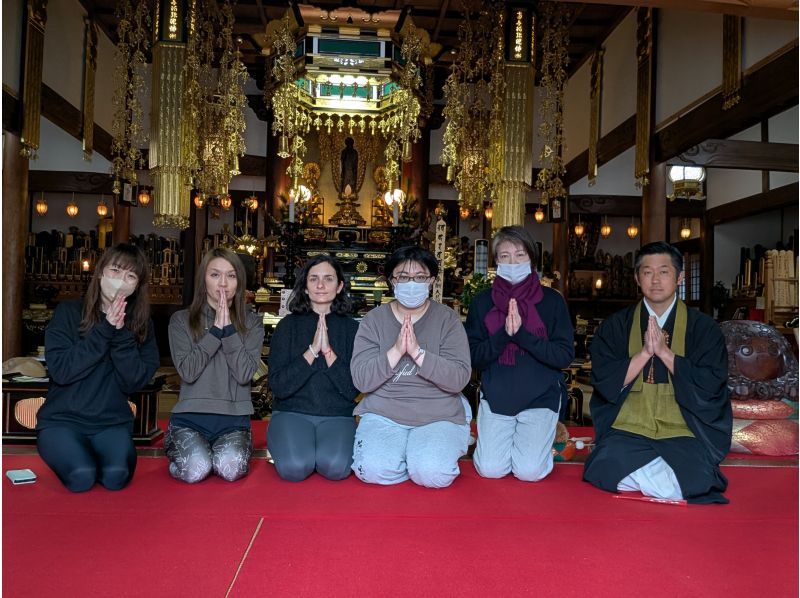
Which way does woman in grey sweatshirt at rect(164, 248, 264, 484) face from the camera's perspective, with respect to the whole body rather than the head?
toward the camera

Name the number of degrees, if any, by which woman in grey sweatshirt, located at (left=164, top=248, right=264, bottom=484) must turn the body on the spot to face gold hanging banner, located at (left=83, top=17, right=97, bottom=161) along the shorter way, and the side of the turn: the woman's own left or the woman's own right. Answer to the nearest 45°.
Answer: approximately 180°

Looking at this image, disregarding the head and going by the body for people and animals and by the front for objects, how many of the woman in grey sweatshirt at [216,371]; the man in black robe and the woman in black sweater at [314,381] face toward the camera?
3

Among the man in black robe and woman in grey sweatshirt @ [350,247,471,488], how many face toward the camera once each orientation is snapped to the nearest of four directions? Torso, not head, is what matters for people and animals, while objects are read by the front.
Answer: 2

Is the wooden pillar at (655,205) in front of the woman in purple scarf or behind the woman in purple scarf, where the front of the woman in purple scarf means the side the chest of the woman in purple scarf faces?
behind

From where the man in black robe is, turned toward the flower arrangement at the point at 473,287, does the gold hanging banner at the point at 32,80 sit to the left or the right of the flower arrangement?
left

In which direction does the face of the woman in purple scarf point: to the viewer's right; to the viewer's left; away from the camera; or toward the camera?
toward the camera

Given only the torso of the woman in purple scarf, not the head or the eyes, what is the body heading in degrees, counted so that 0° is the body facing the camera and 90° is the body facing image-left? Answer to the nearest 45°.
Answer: approximately 0°

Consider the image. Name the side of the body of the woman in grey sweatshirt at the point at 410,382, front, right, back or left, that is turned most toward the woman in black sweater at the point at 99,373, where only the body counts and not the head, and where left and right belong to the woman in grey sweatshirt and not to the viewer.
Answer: right

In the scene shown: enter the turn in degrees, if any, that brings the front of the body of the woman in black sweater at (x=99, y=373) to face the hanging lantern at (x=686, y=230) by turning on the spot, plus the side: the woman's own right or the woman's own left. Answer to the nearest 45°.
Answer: approximately 135° to the woman's own left

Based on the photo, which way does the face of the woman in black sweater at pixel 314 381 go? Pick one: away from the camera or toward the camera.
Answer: toward the camera

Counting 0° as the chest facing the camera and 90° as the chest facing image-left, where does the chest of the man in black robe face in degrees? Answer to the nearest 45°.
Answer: approximately 0°

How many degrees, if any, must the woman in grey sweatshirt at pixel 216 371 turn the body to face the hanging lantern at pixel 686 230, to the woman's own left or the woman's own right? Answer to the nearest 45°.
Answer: approximately 135° to the woman's own left

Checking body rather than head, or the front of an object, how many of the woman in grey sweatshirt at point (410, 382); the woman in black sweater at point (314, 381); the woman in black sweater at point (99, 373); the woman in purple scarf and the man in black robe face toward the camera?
5

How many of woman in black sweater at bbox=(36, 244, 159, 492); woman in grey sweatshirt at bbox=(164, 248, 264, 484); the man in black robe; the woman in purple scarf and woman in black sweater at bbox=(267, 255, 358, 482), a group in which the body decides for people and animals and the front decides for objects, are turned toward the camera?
5

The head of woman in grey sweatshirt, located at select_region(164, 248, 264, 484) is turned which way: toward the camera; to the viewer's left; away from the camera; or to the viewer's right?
toward the camera

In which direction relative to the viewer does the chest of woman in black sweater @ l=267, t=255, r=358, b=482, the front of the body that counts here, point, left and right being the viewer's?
facing the viewer
